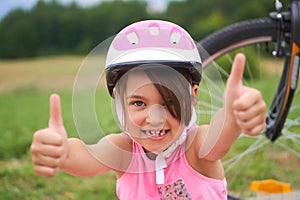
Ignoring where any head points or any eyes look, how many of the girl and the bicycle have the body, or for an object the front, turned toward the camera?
1

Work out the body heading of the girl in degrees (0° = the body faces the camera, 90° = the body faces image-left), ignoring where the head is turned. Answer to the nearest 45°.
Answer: approximately 0°

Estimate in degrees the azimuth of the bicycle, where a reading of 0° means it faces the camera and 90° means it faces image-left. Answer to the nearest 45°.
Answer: approximately 90°

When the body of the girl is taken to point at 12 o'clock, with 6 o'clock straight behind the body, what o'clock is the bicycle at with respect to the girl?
The bicycle is roughly at 7 o'clock from the girl.

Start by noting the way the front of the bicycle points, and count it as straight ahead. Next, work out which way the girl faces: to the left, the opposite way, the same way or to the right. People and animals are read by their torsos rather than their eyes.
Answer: to the left

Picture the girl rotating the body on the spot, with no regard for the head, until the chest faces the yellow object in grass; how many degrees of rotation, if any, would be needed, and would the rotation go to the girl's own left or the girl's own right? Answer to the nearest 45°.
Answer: approximately 135° to the girl's own left
